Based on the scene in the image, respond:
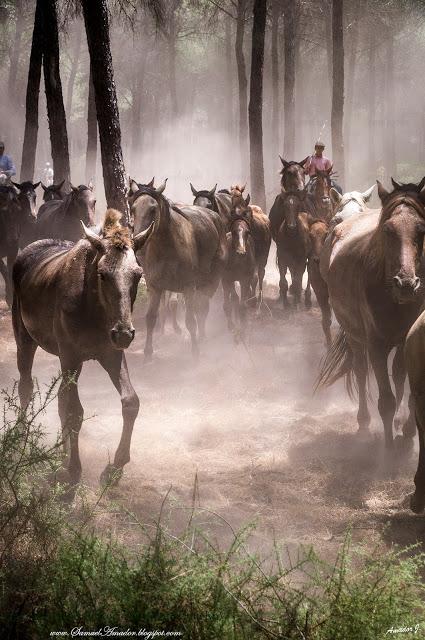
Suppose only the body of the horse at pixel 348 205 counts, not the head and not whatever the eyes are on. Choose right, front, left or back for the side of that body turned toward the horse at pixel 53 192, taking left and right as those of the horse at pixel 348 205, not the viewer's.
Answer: right

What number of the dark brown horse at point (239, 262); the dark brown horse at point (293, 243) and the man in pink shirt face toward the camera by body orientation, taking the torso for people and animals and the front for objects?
3

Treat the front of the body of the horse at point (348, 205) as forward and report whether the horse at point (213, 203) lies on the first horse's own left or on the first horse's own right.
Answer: on the first horse's own right

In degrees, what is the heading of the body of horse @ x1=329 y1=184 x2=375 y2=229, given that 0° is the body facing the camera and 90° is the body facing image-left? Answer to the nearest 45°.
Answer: approximately 45°

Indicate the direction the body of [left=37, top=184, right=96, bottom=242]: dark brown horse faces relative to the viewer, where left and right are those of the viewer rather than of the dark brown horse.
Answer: facing the viewer and to the right of the viewer

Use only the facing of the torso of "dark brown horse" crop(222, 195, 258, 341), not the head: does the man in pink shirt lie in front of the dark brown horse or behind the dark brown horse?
behind

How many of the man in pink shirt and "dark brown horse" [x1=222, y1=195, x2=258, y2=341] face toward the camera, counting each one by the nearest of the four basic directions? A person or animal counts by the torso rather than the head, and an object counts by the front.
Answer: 2
